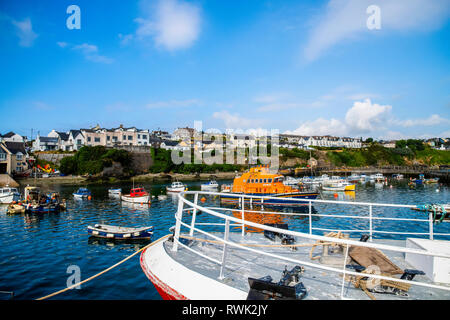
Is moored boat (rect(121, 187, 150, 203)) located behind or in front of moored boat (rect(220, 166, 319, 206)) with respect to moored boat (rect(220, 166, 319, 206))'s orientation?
behind

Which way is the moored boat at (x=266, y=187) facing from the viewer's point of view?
to the viewer's right

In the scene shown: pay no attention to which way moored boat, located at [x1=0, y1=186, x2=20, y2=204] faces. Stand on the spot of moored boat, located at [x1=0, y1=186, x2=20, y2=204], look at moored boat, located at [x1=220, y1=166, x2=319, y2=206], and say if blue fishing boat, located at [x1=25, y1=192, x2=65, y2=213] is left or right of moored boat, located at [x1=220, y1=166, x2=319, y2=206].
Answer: right

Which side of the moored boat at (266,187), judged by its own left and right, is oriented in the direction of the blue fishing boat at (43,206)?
back

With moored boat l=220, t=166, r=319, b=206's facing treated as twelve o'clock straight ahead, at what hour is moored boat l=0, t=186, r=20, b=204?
moored boat l=0, t=186, r=20, b=204 is roughly at 6 o'clock from moored boat l=220, t=166, r=319, b=206.

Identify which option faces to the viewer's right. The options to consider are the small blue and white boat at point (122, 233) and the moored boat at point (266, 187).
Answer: the moored boat
